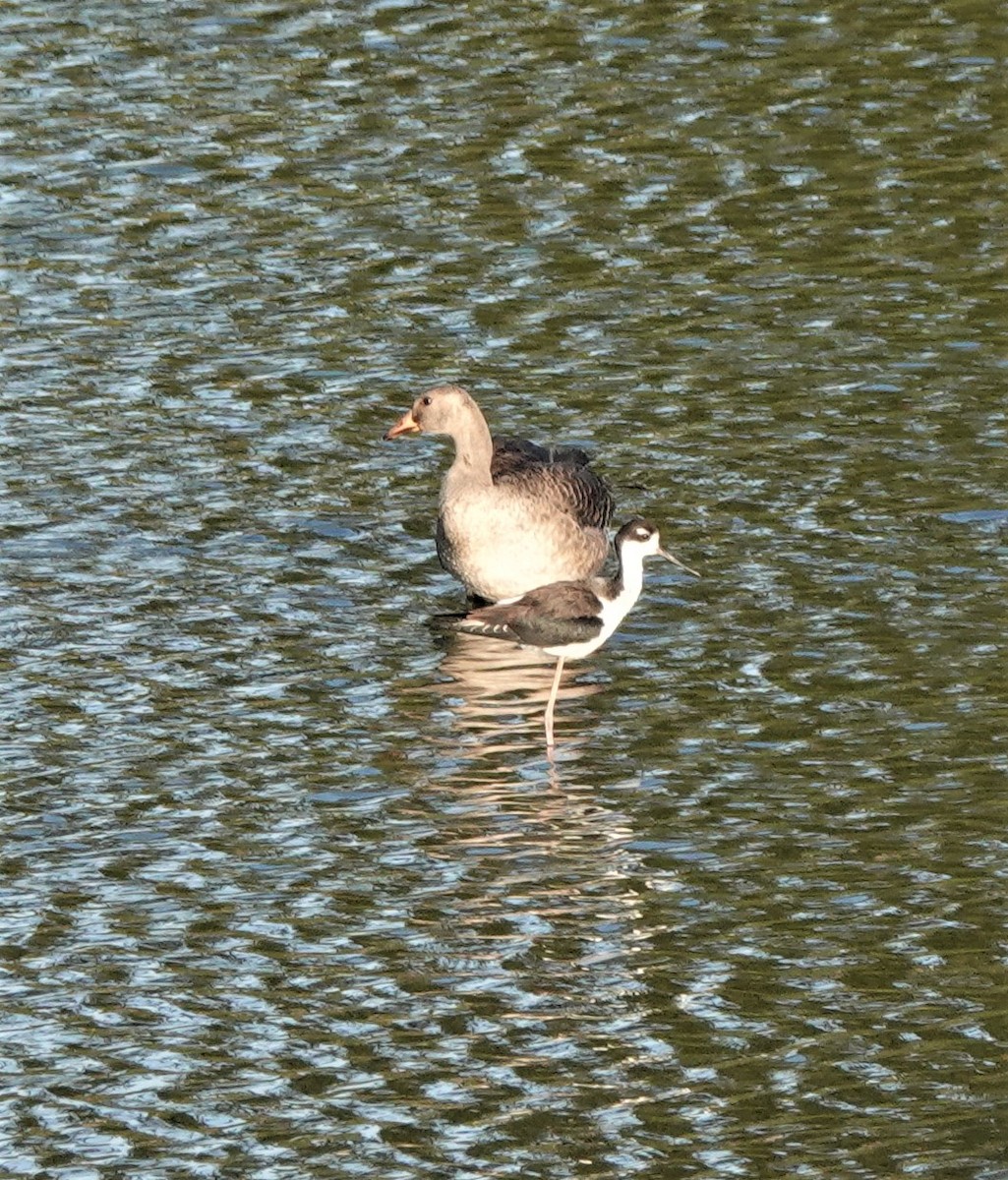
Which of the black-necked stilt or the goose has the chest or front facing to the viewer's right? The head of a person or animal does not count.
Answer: the black-necked stilt

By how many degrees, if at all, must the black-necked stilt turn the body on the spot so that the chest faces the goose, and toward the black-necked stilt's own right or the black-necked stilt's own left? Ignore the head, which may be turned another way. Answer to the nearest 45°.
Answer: approximately 90° to the black-necked stilt's own left

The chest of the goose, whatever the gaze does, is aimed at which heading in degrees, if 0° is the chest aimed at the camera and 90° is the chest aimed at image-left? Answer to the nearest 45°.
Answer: approximately 45°

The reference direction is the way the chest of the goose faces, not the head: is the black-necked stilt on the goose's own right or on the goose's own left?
on the goose's own left

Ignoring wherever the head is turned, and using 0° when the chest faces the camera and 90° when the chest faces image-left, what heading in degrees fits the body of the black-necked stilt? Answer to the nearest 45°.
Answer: approximately 270°

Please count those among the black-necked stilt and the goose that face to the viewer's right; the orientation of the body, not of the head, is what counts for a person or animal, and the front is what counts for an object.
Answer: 1
